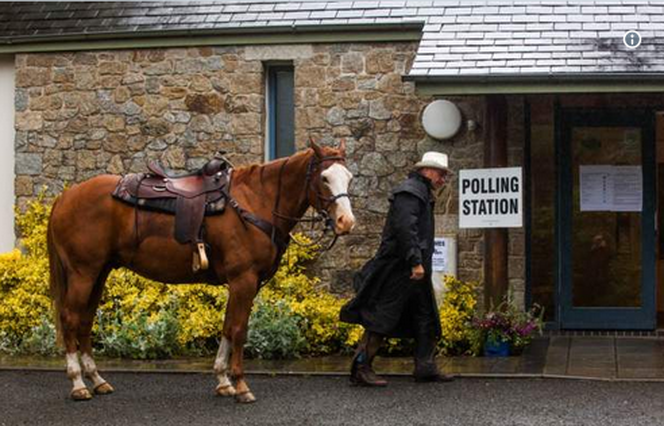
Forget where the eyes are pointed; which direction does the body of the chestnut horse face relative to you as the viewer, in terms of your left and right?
facing to the right of the viewer

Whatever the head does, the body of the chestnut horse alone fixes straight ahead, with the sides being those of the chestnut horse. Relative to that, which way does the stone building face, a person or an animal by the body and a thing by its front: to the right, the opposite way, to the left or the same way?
to the right

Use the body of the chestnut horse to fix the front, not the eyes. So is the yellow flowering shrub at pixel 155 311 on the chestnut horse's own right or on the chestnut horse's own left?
on the chestnut horse's own left

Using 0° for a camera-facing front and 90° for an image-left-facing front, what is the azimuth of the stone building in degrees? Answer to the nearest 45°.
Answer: approximately 0°

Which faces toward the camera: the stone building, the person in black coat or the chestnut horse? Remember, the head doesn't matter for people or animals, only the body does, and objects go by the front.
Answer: the stone building

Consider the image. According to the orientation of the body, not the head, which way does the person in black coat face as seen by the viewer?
to the viewer's right

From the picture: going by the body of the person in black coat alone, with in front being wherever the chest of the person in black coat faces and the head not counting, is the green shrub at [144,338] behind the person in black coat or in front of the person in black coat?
behind

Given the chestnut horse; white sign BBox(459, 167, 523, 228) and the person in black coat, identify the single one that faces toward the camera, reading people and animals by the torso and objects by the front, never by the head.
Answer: the white sign
